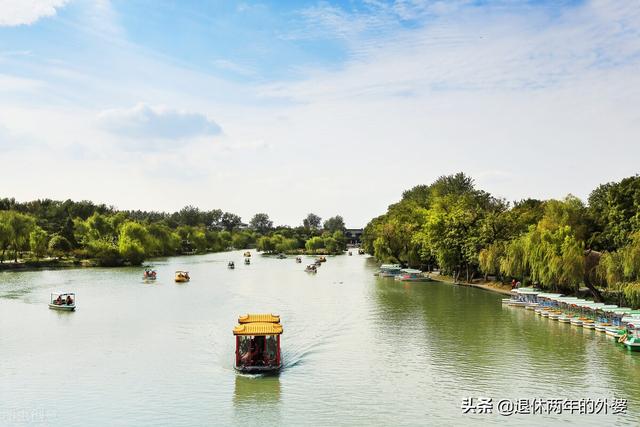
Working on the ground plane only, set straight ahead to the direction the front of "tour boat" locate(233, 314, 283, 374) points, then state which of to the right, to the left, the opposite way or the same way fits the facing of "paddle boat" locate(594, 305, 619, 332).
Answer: to the right

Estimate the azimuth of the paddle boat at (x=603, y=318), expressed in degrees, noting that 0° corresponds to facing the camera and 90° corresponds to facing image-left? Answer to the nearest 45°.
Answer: approximately 45°

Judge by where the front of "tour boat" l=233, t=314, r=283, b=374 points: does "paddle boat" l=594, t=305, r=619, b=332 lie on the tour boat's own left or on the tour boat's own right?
on the tour boat's own left

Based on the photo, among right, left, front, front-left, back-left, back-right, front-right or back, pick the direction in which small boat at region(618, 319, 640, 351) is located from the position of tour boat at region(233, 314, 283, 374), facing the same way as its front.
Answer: left

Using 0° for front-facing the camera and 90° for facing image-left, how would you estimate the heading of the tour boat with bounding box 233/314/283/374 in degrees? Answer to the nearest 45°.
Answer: approximately 0°

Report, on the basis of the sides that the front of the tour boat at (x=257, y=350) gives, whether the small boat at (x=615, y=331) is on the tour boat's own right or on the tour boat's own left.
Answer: on the tour boat's own left
